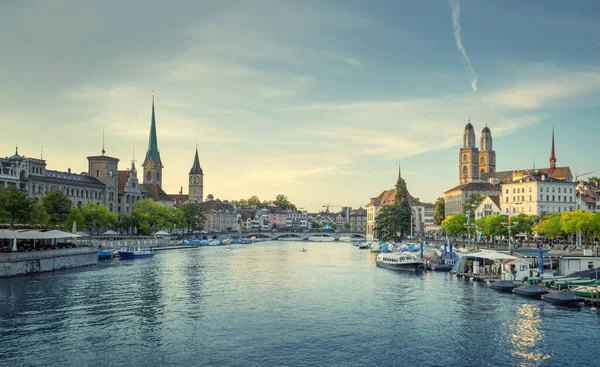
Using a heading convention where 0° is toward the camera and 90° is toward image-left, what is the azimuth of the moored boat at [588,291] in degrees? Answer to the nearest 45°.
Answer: approximately 90°

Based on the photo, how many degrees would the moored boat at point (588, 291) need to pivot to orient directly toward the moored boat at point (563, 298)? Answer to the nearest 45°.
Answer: approximately 45° to its left
